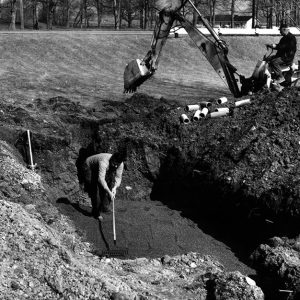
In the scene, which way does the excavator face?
to the viewer's left

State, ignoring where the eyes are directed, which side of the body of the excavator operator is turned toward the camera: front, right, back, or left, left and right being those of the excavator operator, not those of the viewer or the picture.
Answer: left

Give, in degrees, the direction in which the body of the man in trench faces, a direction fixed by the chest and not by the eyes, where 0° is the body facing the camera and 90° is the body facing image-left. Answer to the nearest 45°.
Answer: approximately 315°

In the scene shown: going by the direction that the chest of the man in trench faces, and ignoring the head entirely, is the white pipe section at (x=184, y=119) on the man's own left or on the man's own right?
on the man's own left

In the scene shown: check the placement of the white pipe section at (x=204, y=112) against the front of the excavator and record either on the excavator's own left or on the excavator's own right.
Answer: on the excavator's own left

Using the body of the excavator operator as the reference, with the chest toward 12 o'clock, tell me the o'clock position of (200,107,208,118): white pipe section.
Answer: The white pipe section is roughly at 10 o'clock from the excavator operator.

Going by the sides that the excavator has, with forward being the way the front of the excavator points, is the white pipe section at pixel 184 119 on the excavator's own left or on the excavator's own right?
on the excavator's own left

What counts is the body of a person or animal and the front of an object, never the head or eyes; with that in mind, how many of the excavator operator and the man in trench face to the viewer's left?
1

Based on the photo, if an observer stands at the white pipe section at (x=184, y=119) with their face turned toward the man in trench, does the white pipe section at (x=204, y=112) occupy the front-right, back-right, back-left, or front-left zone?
back-left
